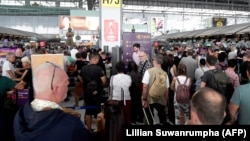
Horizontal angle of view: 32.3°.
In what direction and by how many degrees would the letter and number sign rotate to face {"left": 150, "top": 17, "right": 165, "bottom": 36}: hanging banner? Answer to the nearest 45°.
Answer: approximately 180°

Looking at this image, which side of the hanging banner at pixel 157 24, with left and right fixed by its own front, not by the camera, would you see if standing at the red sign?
front

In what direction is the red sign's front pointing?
toward the camera

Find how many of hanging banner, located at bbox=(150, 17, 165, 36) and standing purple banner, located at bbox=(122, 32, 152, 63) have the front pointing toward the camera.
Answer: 2

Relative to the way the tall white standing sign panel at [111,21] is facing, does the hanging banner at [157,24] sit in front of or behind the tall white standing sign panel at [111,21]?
behind

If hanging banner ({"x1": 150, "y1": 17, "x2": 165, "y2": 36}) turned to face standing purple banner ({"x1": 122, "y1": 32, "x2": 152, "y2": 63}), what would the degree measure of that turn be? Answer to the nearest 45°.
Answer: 0° — it already faces it

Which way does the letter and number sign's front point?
toward the camera

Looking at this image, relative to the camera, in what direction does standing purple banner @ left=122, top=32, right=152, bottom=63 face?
facing the viewer
